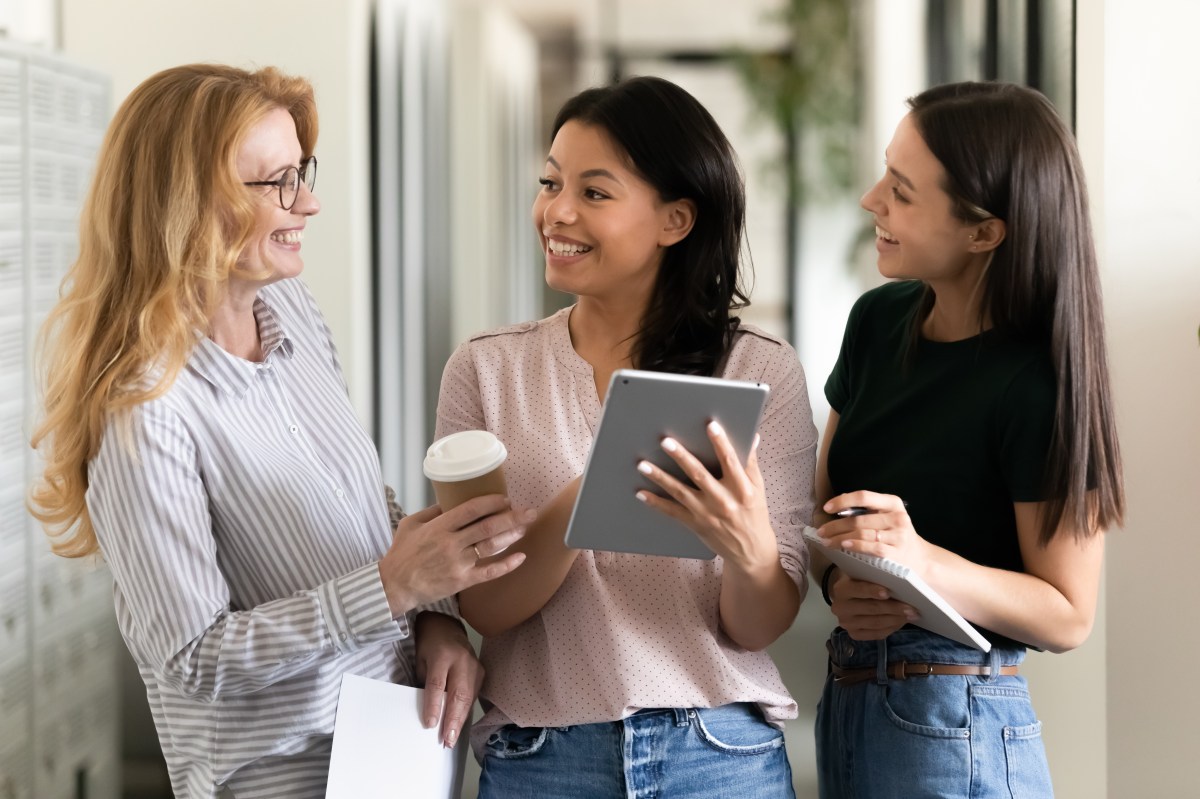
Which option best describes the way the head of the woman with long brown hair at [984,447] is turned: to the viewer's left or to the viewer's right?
to the viewer's left

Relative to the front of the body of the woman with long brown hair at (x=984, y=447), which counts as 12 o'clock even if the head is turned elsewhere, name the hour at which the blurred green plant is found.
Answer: The blurred green plant is roughly at 4 o'clock from the woman with long brown hair.

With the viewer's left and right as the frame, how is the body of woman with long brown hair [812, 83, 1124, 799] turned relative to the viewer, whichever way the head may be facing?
facing the viewer and to the left of the viewer
